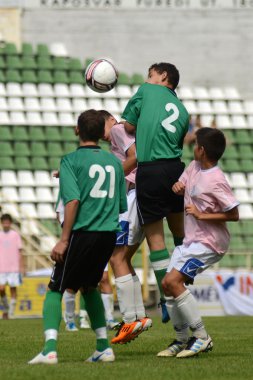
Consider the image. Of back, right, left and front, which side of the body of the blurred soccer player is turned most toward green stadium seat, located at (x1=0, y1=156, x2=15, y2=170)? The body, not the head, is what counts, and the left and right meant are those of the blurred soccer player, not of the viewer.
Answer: back

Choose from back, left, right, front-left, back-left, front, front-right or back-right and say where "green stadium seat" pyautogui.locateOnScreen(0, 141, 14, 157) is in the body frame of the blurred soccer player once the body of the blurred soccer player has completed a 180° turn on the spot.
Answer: front

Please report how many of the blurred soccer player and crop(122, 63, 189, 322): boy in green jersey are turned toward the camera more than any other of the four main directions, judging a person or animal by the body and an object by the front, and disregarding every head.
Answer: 1

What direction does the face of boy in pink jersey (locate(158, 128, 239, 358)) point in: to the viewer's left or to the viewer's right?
to the viewer's left

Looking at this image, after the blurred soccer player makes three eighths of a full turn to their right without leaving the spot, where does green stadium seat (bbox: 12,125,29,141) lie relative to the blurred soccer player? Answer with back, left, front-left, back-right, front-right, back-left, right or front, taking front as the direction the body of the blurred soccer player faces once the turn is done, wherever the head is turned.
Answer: front-right

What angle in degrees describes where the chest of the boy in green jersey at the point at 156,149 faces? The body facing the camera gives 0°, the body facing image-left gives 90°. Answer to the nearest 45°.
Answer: approximately 135°

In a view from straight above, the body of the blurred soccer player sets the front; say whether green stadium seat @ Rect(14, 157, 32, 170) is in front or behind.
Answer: behind

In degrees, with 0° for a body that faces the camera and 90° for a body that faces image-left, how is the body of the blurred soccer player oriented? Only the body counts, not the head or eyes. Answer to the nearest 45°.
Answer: approximately 0°
